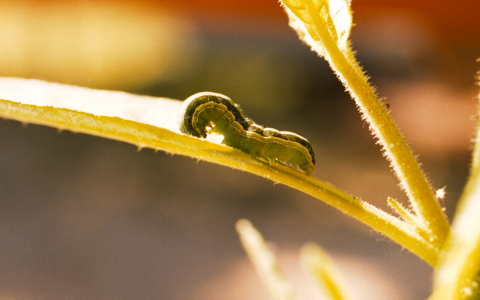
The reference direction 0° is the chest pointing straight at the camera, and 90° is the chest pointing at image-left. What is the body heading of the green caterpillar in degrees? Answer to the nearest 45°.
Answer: approximately 90°
